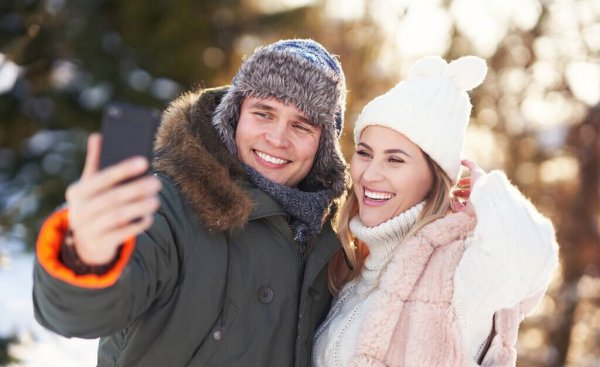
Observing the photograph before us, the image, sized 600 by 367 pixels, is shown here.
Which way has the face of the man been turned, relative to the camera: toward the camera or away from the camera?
toward the camera

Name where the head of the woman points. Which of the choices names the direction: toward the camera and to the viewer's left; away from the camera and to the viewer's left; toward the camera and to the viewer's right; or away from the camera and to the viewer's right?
toward the camera and to the viewer's left
